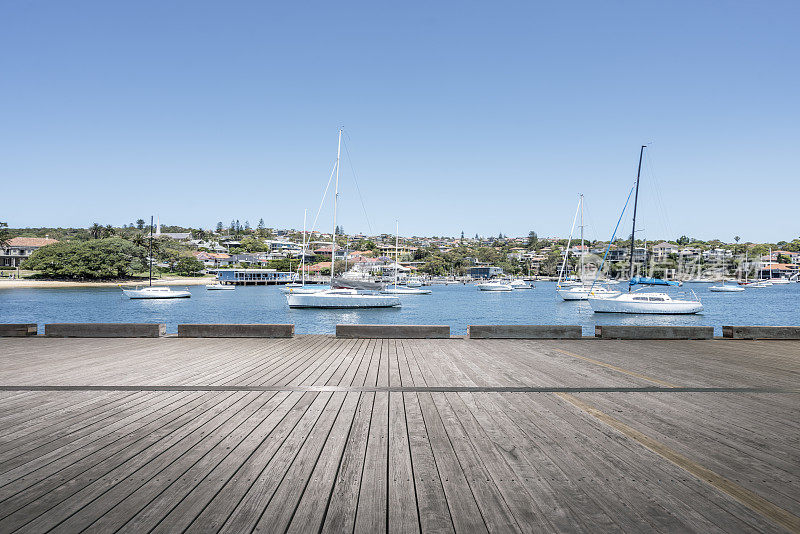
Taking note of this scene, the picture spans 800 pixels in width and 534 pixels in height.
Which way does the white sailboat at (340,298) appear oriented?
to the viewer's left
